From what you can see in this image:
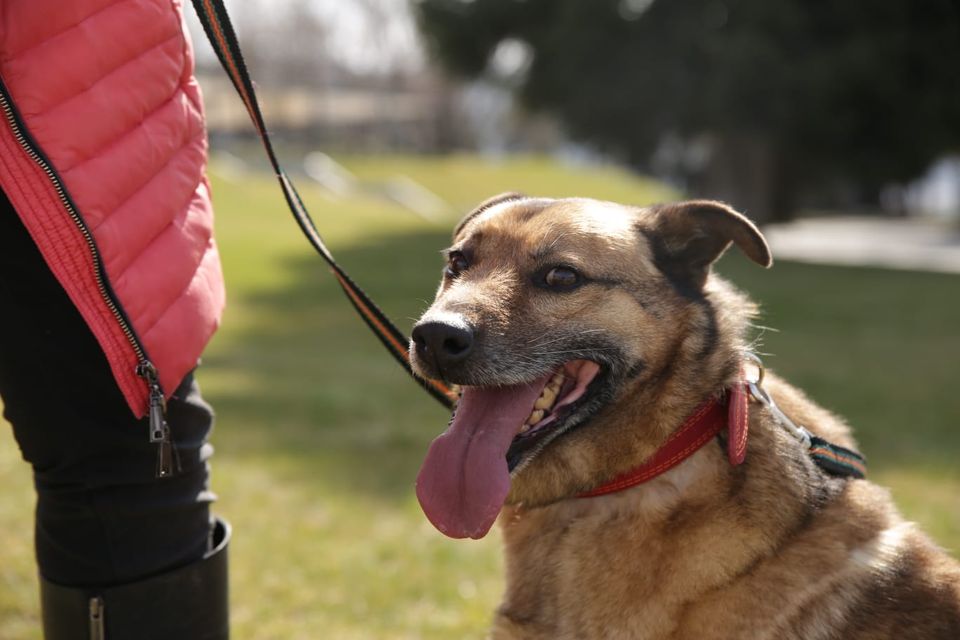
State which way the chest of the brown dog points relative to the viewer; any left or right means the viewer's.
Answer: facing the viewer and to the left of the viewer
